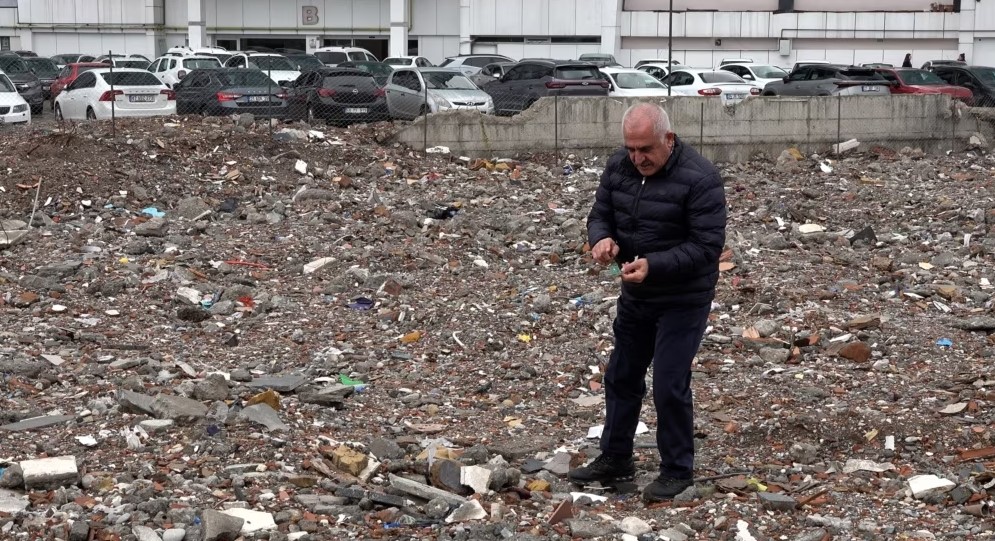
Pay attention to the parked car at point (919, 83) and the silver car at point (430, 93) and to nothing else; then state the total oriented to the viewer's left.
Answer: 0

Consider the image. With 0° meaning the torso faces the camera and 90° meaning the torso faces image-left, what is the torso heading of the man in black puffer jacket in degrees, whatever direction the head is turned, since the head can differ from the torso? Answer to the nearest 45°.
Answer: approximately 45°

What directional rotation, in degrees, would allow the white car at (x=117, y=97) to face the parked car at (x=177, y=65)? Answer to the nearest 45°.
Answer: approximately 45° to its right

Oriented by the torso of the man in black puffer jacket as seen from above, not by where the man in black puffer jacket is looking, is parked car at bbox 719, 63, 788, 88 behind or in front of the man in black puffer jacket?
behind

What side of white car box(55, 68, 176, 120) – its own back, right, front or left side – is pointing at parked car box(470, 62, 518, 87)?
right

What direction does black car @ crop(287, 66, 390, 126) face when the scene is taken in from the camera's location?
facing away from the viewer and to the left of the viewer

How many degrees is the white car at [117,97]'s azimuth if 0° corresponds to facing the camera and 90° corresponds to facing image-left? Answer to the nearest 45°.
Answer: approximately 135°
